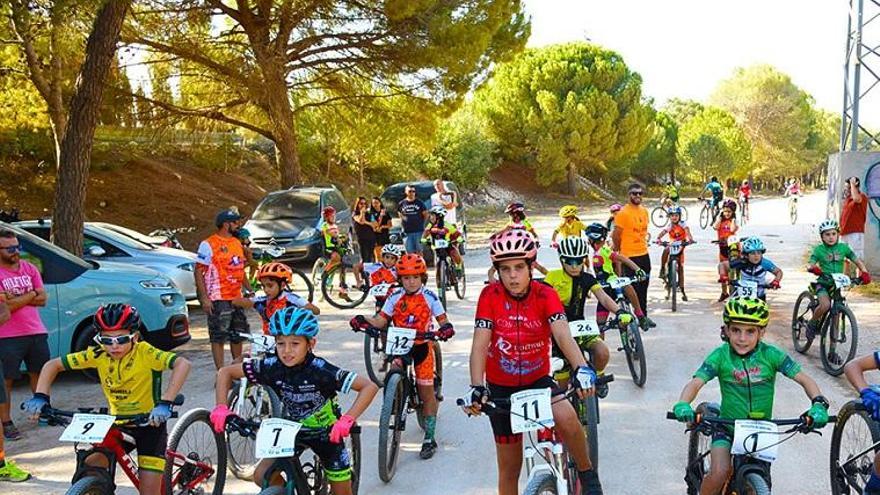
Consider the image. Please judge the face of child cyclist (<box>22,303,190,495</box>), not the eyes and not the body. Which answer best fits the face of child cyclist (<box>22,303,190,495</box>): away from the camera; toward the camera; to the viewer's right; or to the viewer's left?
toward the camera

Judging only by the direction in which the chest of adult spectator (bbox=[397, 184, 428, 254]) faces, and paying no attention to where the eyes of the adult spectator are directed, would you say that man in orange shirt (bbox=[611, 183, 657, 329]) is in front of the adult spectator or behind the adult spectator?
in front

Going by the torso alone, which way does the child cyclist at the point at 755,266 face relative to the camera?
toward the camera

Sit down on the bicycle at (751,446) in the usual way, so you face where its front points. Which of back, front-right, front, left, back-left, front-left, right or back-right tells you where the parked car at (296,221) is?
back-right

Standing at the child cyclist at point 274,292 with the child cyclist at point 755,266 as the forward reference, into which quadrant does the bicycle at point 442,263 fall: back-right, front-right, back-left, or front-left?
front-left

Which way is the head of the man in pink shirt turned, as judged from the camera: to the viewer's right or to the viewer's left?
to the viewer's right

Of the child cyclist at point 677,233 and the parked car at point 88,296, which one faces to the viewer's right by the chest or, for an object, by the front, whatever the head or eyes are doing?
the parked car

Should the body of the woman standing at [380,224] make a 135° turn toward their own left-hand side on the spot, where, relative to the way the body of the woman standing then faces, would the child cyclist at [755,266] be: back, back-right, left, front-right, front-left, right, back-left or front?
front-right

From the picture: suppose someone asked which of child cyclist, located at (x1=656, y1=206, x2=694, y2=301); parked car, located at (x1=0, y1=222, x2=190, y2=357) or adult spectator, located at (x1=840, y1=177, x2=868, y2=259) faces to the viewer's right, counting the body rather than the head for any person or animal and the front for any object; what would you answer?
the parked car

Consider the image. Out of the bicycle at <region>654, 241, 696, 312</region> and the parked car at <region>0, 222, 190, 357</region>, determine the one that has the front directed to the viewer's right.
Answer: the parked car

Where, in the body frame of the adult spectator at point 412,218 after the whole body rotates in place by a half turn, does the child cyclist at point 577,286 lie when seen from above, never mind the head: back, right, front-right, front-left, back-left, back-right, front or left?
back

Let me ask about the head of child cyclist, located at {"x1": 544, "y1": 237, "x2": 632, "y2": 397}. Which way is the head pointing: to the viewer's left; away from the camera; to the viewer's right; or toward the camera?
toward the camera

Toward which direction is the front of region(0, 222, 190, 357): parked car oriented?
to the viewer's right

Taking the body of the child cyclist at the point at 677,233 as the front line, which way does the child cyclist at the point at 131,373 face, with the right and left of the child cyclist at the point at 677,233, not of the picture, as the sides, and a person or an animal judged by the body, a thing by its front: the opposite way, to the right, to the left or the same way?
the same way

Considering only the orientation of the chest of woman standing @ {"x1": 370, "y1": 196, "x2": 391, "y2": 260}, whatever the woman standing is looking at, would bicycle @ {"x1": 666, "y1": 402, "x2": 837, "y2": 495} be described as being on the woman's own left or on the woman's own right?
on the woman's own left

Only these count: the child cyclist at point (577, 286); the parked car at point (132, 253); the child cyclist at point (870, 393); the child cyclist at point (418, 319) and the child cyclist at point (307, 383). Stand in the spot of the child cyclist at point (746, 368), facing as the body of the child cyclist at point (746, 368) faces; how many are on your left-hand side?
1

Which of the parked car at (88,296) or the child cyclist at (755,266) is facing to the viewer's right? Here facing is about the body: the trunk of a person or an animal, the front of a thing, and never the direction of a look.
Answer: the parked car

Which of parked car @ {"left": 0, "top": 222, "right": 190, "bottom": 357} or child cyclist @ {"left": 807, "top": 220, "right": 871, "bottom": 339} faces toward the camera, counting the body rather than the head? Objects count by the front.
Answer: the child cyclist

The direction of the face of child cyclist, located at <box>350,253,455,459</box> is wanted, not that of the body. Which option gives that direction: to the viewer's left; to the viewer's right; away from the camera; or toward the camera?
toward the camera

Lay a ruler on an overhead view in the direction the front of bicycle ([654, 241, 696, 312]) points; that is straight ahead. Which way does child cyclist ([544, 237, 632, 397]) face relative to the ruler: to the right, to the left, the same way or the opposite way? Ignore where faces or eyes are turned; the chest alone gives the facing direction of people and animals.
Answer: the same way

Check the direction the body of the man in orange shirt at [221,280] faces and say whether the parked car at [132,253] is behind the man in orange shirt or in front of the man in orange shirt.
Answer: behind
